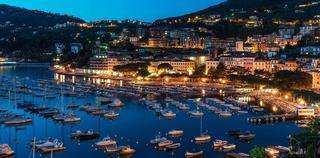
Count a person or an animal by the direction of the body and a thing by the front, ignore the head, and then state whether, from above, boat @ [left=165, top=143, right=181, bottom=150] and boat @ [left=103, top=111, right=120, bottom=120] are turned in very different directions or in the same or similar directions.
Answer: same or similar directions

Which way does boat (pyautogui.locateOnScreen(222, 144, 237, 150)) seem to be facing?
to the viewer's right

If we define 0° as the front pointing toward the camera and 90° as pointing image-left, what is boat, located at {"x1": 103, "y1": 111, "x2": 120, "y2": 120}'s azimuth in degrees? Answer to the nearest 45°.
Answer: approximately 270°

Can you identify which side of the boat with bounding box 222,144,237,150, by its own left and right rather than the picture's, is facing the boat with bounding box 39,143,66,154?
back

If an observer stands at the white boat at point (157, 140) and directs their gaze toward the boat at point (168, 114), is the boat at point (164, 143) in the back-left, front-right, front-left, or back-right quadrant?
back-right

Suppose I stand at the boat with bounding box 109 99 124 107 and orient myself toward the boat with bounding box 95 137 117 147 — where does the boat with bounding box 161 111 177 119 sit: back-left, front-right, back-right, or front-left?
front-left

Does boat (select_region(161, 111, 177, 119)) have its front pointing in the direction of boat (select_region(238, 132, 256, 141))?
no

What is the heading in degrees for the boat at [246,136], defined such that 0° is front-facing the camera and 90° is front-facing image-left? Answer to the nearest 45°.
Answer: approximately 270°

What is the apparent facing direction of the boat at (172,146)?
to the viewer's right

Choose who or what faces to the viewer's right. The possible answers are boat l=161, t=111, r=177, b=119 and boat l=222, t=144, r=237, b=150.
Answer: boat l=222, t=144, r=237, b=150
